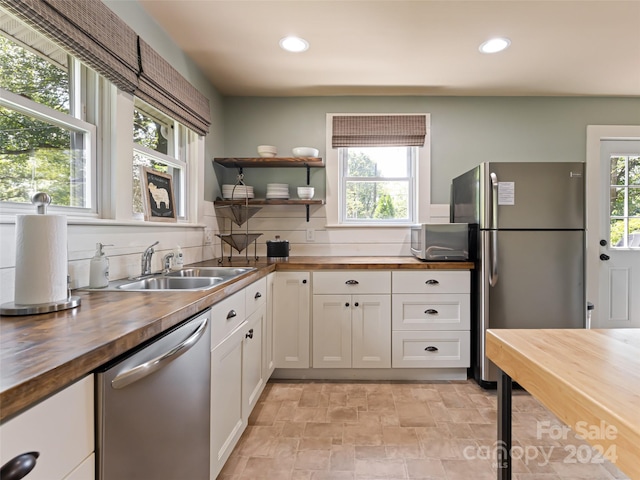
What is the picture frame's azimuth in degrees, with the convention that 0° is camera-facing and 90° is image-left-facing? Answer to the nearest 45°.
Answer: approximately 315°

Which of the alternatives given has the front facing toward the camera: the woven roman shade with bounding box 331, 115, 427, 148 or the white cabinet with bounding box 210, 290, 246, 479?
the woven roman shade

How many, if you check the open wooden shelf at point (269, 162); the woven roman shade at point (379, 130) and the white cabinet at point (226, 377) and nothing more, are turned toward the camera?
2

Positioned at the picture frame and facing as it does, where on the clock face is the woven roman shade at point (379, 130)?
The woven roman shade is roughly at 10 o'clock from the picture frame.

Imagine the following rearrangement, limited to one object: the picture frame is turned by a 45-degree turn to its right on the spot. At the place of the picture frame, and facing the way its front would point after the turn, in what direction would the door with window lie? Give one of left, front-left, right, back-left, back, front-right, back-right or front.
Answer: left

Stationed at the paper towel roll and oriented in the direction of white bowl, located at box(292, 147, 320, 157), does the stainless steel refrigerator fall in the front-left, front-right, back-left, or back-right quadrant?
front-right

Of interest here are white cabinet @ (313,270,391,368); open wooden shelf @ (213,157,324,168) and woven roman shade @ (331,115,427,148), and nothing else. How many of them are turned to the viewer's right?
0

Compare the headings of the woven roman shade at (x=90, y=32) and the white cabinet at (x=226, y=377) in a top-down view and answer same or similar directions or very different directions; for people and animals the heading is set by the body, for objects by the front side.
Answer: same or similar directions

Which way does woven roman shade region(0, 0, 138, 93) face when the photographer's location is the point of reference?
facing the viewer and to the right of the viewer

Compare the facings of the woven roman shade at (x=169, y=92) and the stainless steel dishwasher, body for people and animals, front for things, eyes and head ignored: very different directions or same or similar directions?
same or similar directions

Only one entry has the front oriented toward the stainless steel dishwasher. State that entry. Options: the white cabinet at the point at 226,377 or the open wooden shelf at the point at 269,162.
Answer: the open wooden shelf

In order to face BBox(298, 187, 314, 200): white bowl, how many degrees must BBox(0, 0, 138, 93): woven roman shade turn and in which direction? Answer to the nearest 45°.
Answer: approximately 90° to its left

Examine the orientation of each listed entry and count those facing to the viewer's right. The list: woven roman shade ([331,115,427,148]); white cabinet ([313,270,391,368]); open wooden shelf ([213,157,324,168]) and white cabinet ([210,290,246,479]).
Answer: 1

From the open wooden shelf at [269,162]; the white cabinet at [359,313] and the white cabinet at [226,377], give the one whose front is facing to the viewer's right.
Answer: the white cabinet at [226,377]

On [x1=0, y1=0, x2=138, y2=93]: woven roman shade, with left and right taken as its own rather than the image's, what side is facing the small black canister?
left
